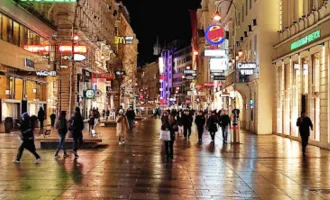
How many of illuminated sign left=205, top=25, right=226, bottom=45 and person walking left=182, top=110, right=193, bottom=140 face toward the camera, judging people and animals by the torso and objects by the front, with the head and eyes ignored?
2

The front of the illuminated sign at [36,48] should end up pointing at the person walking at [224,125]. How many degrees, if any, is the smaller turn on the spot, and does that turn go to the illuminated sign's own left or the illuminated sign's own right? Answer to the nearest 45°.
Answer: approximately 45° to the illuminated sign's own left

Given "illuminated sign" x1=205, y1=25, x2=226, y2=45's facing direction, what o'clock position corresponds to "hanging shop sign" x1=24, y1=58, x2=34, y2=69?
The hanging shop sign is roughly at 2 o'clock from the illuminated sign.

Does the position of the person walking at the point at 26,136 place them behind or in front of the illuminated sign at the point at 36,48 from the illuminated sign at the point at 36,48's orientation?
in front

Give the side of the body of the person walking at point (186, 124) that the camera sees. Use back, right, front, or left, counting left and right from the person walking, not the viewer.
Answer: front

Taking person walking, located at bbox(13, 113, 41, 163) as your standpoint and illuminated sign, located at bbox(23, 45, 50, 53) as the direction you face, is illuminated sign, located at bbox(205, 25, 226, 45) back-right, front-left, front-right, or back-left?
front-right

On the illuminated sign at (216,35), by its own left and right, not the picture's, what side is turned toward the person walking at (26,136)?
front

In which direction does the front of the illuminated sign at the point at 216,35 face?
toward the camera

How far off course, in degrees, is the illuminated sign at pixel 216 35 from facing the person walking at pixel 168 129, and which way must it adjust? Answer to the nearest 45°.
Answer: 0° — it already faces them

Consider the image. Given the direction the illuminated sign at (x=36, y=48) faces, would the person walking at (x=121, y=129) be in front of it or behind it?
in front
